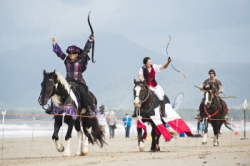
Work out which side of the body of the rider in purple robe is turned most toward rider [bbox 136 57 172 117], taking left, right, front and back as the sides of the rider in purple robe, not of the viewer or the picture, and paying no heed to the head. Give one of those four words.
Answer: left

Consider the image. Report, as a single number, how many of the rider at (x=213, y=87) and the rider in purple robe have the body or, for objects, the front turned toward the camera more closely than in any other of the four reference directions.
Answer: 2

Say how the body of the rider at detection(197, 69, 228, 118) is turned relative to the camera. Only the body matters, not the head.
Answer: toward the camera

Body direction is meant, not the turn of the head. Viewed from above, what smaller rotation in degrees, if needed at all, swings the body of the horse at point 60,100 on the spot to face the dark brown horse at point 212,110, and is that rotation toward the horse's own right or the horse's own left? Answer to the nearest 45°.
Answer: approximately 180°

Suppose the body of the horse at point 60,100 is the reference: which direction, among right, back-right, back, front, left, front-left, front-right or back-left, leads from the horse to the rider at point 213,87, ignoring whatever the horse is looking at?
back

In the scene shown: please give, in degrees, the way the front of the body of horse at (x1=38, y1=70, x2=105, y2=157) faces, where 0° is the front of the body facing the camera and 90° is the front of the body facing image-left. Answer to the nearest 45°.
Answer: approximately 45°

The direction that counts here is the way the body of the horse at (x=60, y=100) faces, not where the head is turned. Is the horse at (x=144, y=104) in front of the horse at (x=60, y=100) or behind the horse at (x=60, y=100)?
behind

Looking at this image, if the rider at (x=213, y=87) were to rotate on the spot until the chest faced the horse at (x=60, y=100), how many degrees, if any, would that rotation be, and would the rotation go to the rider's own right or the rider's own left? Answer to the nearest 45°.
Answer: approximately 45° to the rider's own right

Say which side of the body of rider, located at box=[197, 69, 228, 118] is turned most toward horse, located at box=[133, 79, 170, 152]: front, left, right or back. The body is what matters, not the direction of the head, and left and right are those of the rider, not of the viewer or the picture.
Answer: front

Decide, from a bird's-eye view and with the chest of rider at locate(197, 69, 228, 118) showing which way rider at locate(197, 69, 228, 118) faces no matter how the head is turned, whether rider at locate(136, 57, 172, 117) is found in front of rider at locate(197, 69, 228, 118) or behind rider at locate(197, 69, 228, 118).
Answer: in front
